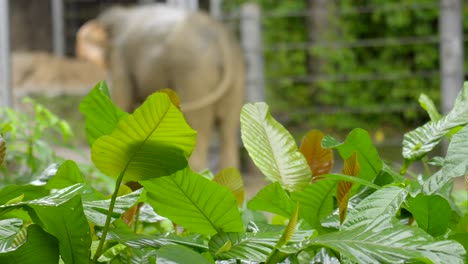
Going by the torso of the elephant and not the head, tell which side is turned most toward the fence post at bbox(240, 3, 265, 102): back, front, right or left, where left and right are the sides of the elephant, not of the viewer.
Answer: right

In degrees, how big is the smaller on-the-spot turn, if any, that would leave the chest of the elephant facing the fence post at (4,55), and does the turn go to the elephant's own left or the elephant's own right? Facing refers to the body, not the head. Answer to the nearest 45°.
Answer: approximately 90° to the elephant's own left

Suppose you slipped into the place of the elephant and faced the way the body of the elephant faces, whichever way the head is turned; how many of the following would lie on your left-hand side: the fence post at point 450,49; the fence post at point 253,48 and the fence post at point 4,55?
1

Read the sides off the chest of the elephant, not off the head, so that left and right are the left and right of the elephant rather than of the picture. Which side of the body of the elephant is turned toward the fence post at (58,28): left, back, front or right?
front

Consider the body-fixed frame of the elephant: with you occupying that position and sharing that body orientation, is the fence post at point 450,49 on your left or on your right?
on your right

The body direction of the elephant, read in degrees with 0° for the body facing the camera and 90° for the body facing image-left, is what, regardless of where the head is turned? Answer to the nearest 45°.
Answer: approximately 135°
